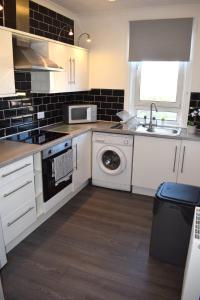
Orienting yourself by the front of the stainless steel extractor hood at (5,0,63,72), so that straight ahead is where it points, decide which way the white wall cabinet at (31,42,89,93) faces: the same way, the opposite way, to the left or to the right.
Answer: the same way

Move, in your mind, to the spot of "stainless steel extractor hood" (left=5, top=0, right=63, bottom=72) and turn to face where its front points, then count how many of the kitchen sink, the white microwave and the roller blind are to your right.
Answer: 0

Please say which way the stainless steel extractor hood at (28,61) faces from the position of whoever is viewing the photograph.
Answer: facing the viewer and to the right of the viewer

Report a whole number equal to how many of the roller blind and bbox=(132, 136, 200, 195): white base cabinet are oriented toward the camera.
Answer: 2

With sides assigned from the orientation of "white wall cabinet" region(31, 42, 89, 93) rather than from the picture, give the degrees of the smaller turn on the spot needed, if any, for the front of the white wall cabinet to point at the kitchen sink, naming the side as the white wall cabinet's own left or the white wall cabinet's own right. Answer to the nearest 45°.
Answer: approximately 45° to the white wall cabinet's own left

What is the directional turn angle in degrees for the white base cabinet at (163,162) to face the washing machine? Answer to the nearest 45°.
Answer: approximately 90° to its right

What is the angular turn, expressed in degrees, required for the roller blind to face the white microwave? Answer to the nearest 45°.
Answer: approximately 90° to its right

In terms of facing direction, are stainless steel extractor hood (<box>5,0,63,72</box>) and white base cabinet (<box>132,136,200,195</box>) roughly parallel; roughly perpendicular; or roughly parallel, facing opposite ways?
roughly perpendicular

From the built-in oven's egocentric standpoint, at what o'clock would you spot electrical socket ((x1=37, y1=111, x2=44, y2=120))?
The electrical socket is roughly at 7 o'clock from the built-in oven.

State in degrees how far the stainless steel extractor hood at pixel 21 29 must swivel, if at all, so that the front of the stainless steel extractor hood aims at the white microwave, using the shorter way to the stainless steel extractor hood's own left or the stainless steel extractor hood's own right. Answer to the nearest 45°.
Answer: approximately 90° to the stainless steel extractor hood's own left

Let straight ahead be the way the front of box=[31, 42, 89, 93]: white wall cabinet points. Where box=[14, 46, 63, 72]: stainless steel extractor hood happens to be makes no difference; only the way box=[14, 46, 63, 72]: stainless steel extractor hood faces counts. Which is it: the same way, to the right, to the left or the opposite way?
the same way

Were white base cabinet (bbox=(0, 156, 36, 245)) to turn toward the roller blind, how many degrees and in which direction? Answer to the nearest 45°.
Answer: approximately 90° to its left

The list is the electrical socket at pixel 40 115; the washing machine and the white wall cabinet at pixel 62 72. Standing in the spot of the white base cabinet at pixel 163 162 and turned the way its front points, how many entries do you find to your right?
3

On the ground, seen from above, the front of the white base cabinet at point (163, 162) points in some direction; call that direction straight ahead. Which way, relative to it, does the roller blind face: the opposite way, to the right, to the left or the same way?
the same way

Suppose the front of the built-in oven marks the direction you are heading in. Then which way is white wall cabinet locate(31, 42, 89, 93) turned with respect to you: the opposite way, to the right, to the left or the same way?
the same way

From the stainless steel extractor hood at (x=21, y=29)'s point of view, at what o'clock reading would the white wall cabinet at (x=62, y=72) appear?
The white wall cabinet is roughly at 9 o'clock from the stainless steel extractor hood.

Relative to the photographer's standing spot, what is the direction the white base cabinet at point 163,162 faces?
facing the viewer
